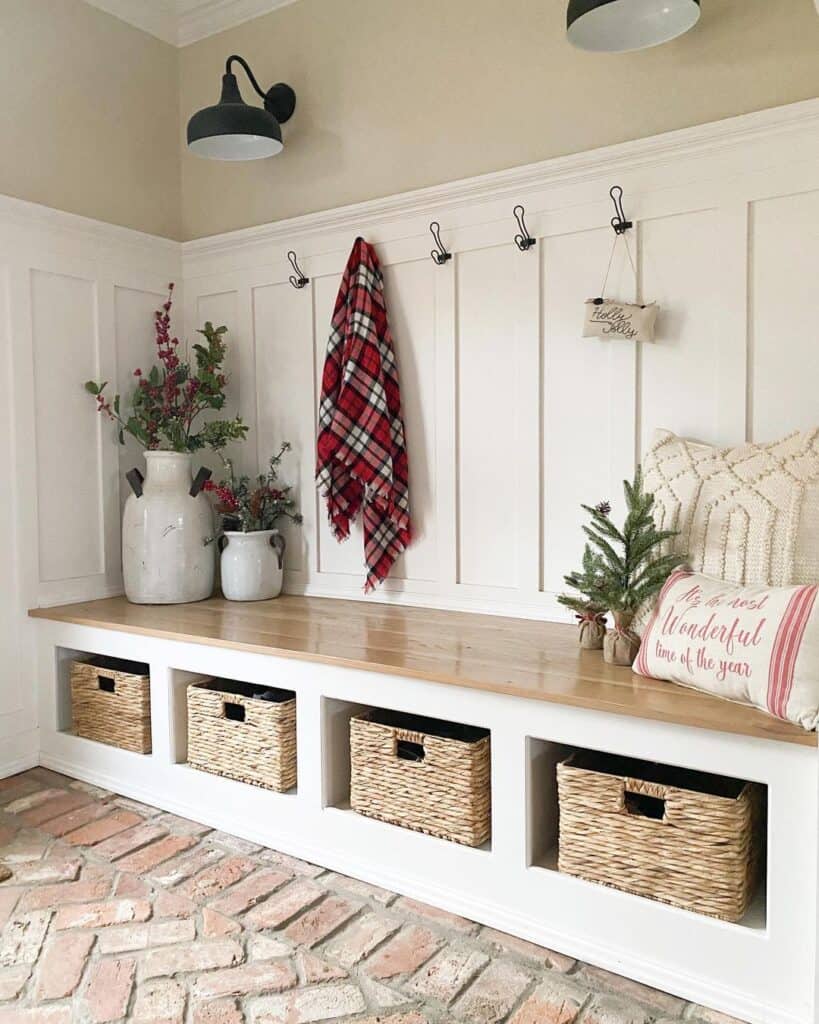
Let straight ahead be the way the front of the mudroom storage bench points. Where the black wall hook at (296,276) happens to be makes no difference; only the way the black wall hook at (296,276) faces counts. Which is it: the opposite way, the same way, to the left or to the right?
the same way

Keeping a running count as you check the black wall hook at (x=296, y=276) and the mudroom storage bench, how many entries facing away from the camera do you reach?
0

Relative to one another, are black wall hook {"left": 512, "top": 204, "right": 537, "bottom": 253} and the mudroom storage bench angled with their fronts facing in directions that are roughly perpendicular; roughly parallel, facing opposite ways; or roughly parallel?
roughly parallel

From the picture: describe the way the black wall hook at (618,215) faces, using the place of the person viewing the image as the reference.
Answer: facing the viewer and to the left of the viewer

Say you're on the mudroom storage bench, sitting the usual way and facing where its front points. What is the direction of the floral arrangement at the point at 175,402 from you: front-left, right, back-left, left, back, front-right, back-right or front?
right

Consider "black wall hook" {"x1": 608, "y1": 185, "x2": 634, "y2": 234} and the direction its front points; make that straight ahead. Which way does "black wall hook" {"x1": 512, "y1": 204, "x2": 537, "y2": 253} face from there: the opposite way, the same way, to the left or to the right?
the same way

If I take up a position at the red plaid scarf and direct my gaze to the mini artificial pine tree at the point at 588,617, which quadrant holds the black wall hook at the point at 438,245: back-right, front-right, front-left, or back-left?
front-left

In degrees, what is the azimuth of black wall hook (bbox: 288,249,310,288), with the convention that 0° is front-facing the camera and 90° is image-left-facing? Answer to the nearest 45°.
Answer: approximately 45°

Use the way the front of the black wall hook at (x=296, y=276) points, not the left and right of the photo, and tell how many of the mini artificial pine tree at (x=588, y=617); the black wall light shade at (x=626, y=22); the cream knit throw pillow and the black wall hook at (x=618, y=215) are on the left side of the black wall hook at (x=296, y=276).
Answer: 4

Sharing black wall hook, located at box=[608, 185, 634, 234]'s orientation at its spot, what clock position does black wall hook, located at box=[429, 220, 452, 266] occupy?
black wall hook, located at box=[429, 220, 452, 266] is roughly at 2 o'clock from black wall hook, located at box=[608, 185, 634, 234].

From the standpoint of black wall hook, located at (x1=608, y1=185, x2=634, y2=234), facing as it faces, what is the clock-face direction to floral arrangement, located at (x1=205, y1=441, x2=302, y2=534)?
The floral arrangement is roughly at 2 o'clock from the black wall hook.
